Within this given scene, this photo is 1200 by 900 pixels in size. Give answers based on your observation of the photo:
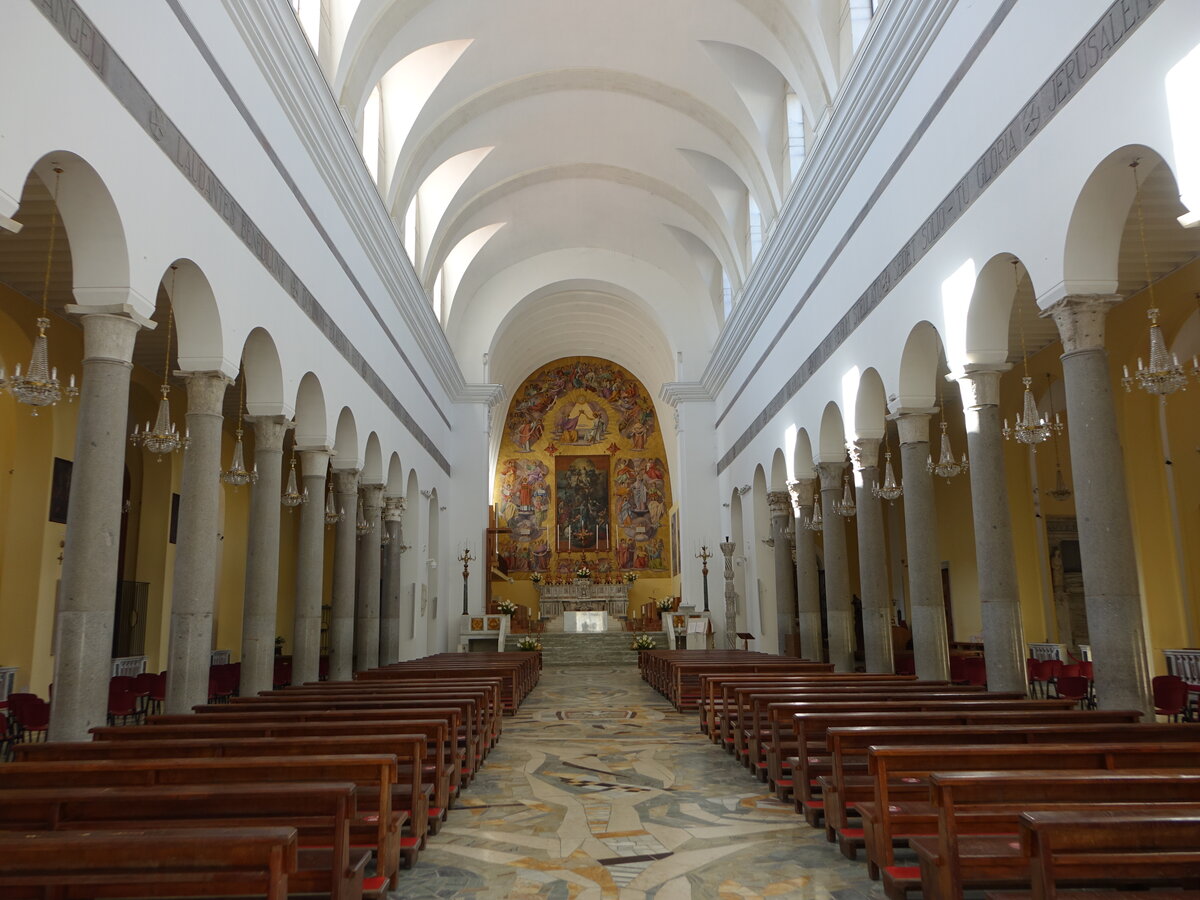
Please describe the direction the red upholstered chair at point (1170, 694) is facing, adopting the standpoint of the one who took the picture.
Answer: facing away from the viewer and to the left of the viewer

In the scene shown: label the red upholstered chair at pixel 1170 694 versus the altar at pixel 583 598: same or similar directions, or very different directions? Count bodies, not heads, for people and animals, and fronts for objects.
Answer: very different directions

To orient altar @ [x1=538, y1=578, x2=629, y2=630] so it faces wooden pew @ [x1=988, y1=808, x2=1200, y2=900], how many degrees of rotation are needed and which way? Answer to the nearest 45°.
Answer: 0° — it already faces it

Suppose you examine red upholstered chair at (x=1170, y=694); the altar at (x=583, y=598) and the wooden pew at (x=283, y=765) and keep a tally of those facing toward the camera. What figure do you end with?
1

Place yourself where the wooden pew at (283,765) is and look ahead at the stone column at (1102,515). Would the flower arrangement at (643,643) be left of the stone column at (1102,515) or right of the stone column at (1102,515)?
left

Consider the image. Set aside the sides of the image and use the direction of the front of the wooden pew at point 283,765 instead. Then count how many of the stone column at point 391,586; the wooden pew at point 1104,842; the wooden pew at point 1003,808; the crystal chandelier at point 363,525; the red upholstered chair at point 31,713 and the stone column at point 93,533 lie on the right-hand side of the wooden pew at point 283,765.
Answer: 2

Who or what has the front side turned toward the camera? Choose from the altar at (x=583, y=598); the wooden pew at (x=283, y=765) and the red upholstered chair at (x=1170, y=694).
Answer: the altar

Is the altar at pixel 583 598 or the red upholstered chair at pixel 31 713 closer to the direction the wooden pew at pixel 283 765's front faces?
the altar

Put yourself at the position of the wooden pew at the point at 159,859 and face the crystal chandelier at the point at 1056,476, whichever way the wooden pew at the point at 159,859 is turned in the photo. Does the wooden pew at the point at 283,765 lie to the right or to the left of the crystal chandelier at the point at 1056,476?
left

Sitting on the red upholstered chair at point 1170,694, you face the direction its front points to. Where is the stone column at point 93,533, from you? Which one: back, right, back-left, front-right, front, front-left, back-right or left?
left

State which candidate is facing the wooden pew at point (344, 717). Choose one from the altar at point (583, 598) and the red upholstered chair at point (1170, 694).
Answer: the altar

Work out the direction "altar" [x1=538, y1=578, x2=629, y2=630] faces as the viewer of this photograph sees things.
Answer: facing the viewer

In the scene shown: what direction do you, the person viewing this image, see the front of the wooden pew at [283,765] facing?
facing away from the viewer and to the right of the viewer

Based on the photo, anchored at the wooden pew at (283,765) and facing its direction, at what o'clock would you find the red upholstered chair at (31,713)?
The red upholstered chair is roughly at 10 o'clock from the wooden pew.

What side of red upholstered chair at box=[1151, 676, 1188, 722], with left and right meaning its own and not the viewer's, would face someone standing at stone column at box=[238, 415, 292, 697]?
left

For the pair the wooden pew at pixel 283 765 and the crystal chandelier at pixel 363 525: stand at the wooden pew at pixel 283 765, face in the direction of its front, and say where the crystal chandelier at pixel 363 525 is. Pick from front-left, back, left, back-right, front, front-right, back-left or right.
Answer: front-left

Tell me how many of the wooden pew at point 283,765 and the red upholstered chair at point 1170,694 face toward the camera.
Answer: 0

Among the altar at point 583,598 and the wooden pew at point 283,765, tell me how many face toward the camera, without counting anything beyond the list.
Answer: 1

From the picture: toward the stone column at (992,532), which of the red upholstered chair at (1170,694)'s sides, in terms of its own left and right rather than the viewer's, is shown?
left

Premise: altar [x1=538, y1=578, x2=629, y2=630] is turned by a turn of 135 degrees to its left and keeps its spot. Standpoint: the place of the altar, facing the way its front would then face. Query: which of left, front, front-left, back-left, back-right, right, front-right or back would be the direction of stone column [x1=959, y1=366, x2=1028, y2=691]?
back-right
